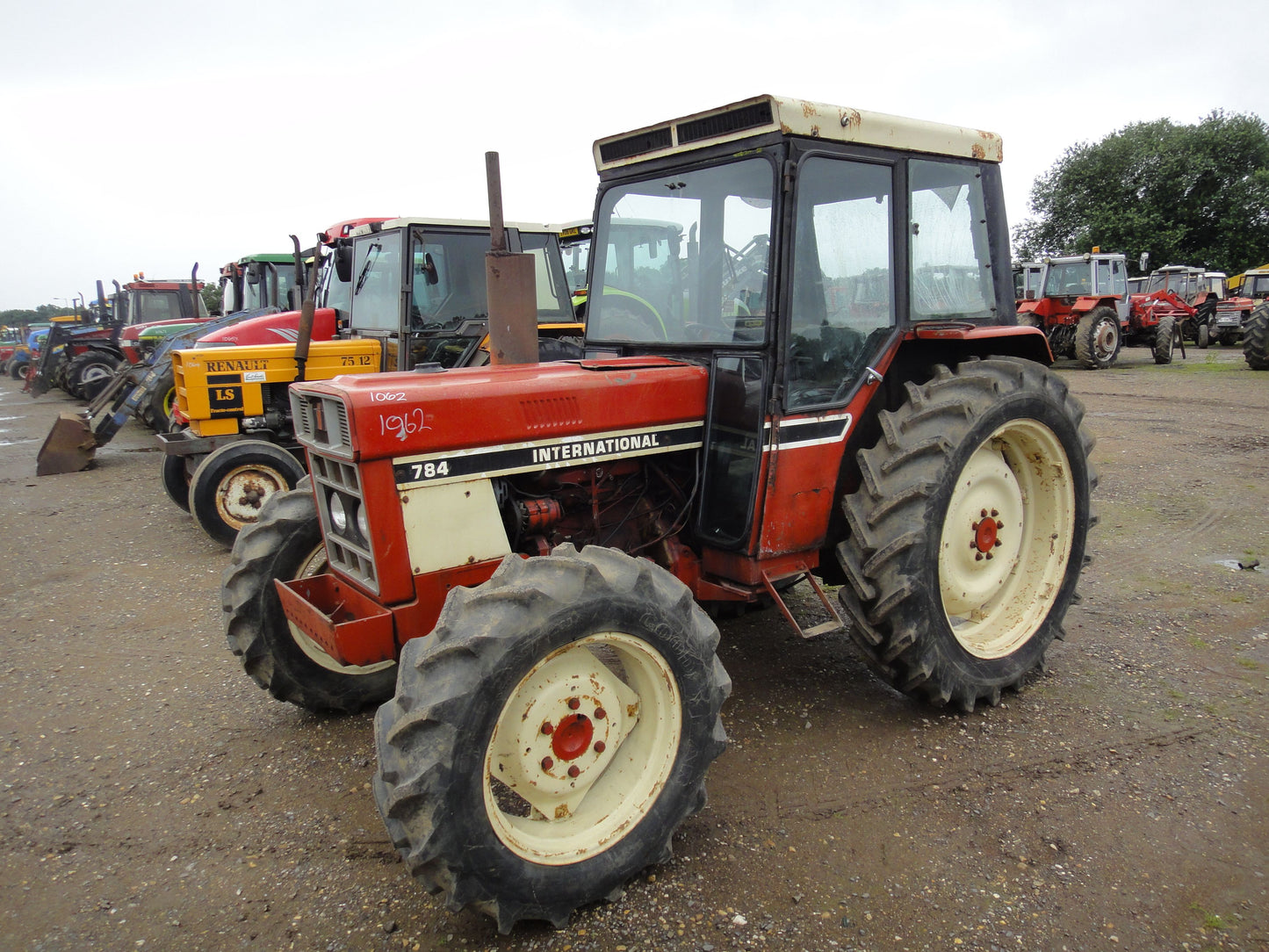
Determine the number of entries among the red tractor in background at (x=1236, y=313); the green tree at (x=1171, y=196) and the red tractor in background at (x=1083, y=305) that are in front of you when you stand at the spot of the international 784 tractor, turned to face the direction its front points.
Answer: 0

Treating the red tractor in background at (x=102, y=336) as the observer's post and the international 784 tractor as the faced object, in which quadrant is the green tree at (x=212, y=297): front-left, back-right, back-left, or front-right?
back-left

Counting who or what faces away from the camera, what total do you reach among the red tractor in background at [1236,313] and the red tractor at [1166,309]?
0

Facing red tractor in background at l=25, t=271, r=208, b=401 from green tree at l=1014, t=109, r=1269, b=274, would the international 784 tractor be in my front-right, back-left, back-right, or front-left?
front-left

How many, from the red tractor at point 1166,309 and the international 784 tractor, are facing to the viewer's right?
0

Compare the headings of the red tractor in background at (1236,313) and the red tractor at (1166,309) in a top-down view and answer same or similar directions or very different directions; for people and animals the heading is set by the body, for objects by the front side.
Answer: same or similar directions

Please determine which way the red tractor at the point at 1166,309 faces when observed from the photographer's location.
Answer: facing the viewer and to the left of the viewer

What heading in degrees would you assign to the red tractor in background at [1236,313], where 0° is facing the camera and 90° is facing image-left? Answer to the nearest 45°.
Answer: approximately 45°

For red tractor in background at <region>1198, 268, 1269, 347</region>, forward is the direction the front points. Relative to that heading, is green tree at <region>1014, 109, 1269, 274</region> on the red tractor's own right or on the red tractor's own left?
on the red tractor's own right

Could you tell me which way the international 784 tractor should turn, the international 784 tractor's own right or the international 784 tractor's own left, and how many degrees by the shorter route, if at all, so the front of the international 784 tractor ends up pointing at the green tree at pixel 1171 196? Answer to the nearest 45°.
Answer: approximately 180°

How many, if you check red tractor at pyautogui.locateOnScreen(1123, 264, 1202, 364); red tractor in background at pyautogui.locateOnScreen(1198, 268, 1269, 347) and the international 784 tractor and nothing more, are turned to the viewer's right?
0

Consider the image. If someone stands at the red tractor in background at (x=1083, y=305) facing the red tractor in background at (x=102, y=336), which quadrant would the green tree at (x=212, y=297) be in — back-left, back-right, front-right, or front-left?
front-right

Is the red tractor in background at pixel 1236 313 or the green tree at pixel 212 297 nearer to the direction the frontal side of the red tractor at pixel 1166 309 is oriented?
the green tree

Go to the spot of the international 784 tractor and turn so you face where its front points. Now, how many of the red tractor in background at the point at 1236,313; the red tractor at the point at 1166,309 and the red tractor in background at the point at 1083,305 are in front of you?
0
